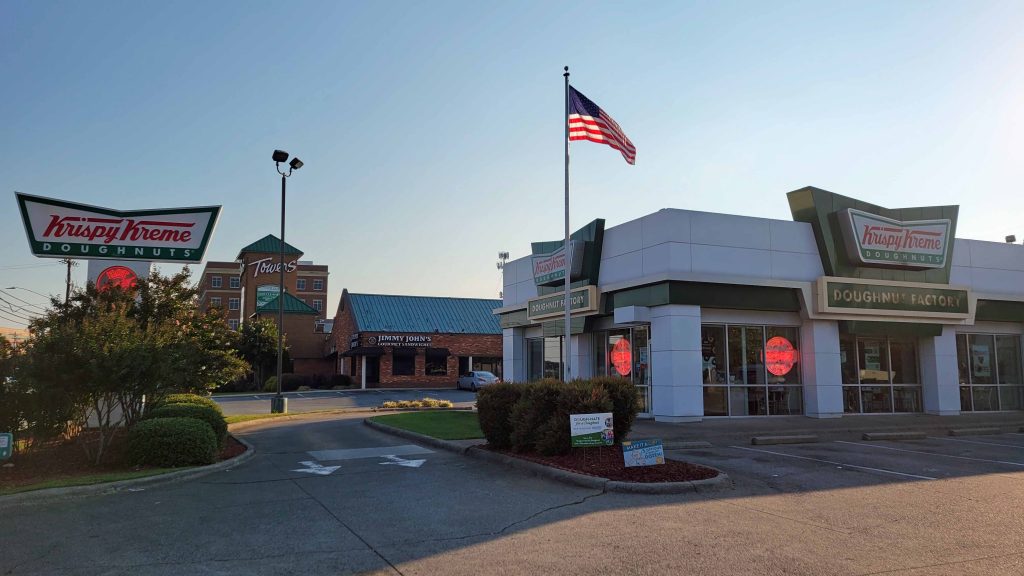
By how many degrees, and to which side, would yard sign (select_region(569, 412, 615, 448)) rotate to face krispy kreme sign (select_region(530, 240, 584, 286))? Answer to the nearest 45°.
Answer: approximately 180°

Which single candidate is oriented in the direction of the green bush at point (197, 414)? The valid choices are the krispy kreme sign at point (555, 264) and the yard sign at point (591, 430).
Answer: the krispy kreme sign

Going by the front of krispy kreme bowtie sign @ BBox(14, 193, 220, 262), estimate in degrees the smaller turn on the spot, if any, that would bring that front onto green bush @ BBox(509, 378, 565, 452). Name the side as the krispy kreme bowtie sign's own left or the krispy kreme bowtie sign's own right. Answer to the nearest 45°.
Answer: approximately 45° to the krispy kreme bowtie sign's own left

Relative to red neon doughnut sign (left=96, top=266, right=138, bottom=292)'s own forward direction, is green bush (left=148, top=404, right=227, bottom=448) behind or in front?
in front

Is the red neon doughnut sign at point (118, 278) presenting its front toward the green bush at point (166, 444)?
yes

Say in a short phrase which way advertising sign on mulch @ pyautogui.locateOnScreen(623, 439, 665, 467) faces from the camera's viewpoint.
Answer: facing the viewer

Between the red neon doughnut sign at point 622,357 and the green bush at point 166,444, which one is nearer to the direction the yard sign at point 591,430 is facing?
the green bush

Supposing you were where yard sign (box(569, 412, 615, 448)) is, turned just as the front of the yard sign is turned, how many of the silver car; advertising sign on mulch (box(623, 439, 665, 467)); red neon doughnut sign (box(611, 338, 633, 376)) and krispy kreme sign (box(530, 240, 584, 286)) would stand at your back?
3

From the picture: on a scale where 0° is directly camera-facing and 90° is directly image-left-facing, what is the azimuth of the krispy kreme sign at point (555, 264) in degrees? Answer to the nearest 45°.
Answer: approximately 45°

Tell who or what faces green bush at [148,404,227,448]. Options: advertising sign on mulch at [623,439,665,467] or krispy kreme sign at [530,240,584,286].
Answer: the krispy kreme sign

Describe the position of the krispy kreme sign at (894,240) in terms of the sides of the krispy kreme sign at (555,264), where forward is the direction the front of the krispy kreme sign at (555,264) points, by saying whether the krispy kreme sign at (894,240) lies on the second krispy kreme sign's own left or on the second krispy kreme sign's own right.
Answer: on the second krispy kreme sign's own left

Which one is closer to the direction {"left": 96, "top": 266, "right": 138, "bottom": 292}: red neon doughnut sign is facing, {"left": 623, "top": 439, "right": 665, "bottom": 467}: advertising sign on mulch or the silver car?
the advertising sign on mulch

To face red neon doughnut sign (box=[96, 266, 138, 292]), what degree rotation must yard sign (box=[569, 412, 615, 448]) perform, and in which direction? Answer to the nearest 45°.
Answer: approximately 135° to its right
